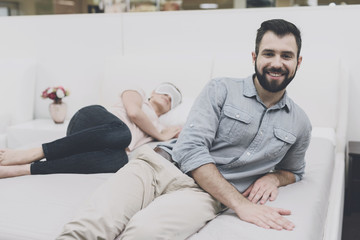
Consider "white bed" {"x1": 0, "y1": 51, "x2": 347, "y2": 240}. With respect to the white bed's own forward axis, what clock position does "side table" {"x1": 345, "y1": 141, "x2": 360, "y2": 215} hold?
The side table is roughly at 9 o'clock from the white bed.

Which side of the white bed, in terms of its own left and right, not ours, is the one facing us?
front

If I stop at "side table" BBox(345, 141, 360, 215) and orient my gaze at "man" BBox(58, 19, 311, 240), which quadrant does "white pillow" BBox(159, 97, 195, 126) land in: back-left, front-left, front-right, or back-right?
front-right
